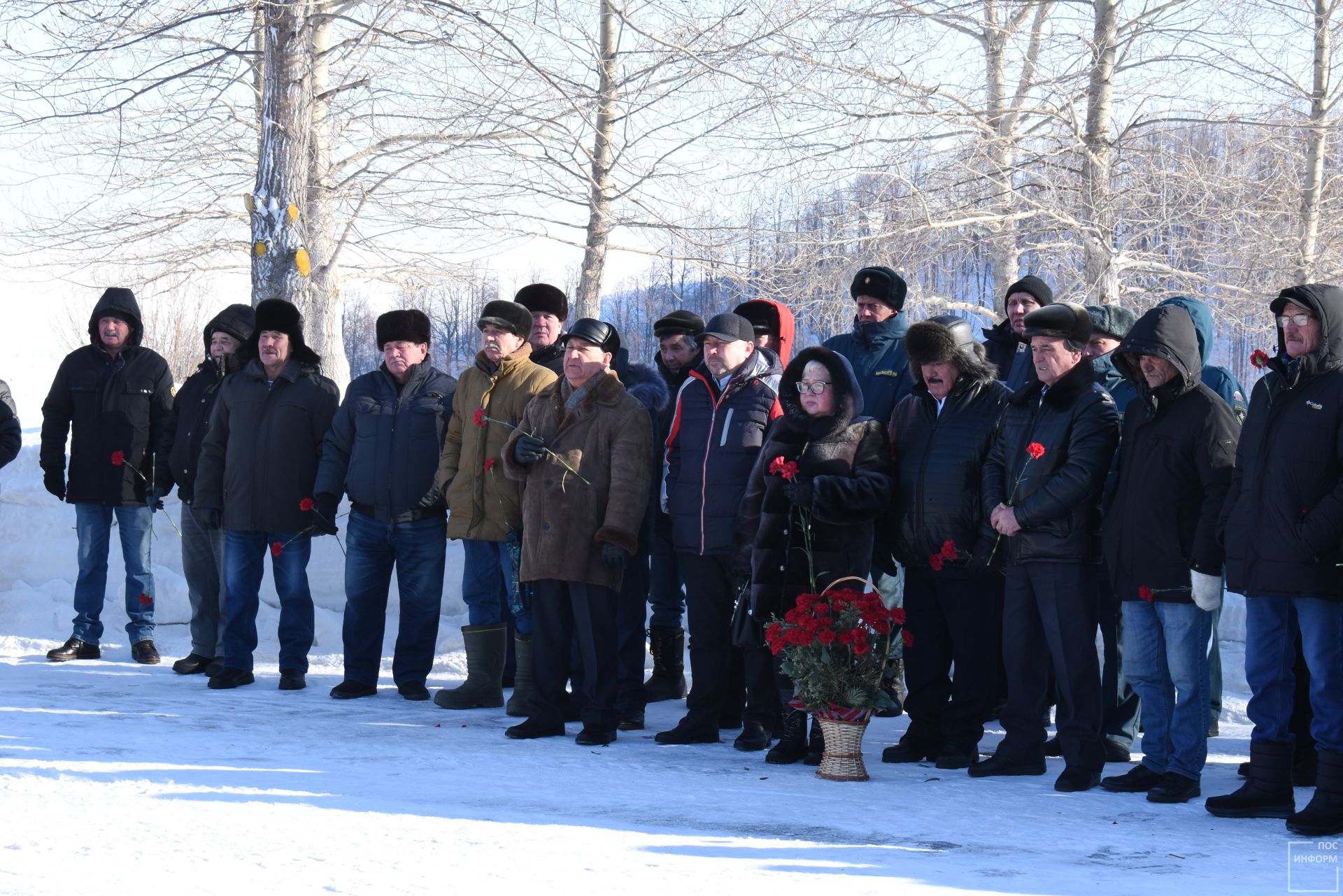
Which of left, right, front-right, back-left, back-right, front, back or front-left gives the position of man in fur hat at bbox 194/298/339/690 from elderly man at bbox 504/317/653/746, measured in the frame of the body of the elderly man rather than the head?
right

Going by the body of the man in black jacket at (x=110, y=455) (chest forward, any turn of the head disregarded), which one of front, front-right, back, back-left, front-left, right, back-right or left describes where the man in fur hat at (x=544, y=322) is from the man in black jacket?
front-left

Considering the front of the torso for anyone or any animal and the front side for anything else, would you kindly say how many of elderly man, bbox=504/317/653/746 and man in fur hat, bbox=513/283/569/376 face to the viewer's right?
0

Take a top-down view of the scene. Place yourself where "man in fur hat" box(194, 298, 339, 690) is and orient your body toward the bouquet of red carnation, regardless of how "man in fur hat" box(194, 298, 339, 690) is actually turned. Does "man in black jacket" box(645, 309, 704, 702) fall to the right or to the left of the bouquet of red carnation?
left

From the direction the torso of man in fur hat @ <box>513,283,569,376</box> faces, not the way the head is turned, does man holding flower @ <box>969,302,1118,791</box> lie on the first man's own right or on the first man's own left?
on the first man's own left

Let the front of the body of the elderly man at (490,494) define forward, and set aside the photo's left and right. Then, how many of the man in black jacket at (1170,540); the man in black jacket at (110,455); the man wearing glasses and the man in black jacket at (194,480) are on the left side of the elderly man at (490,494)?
2

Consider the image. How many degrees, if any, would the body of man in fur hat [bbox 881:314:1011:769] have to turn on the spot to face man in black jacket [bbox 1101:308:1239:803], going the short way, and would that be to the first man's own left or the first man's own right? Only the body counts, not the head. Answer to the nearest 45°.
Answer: approximately 90° to the first man's own left

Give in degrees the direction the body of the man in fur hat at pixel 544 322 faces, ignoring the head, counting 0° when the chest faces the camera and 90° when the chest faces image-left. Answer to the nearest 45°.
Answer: approximately 45°

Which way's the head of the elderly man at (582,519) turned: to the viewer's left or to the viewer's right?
to the viewer's left

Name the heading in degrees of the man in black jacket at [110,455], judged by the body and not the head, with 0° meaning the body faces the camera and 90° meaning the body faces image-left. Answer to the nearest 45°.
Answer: approximately 0°

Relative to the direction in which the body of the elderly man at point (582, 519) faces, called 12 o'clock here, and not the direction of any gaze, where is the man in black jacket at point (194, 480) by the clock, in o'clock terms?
The man in black jacket is roughly at 3 o'clock from the elderly man.

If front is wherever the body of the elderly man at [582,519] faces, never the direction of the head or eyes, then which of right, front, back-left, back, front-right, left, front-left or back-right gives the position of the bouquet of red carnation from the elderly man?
left

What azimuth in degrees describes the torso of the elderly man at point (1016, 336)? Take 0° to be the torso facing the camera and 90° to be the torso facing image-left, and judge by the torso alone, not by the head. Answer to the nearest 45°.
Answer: approximately 45°

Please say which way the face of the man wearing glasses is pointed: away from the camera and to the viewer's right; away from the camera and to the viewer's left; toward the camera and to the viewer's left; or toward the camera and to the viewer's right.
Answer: toward the camera and to the viewer's left
